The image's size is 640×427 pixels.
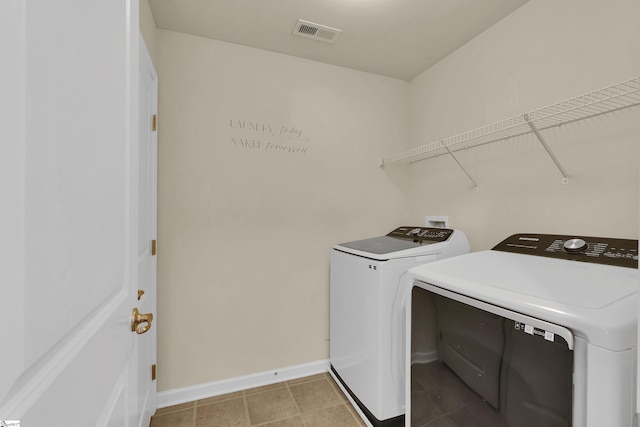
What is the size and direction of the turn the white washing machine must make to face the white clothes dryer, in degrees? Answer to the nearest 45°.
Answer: approximately 90° to its left

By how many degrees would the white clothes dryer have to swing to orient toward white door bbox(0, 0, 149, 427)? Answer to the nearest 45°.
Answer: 0° — it already faces it

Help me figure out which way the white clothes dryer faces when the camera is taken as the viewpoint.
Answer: facing the viewer and to the left of the viewer

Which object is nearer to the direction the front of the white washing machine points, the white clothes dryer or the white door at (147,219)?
the white door

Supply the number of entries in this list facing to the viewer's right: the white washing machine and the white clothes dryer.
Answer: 0

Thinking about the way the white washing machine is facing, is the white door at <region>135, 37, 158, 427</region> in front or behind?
in front

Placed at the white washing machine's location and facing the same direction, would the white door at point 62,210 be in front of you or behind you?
in front

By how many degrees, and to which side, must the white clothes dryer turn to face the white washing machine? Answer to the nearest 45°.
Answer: approximately 90° to its right

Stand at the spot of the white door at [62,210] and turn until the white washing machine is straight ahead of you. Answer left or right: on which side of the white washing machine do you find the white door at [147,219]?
left

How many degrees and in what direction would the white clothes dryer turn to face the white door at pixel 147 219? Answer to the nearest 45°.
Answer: approximately 45° to its right
